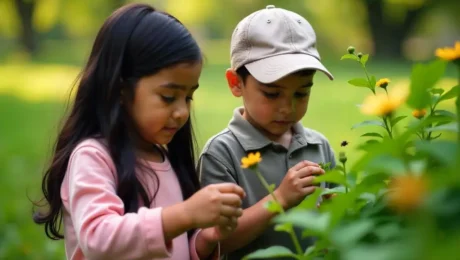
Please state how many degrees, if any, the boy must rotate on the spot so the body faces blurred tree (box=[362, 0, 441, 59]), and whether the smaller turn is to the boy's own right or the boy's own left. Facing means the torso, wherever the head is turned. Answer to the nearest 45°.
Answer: approximately 135° to the boy's own left

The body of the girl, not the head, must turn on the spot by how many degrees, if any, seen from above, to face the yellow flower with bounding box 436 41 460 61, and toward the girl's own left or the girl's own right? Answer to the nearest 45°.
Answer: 0° — they already face it

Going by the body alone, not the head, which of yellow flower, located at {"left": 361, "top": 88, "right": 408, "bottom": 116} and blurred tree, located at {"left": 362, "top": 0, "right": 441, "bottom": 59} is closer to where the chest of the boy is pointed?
the yellow flower

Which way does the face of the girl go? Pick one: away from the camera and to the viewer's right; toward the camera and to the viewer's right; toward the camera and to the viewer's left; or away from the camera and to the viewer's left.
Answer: toward the camera and to the viewer's right

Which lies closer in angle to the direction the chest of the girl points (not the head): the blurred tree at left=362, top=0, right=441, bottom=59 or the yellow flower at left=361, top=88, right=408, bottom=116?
the yellow flower

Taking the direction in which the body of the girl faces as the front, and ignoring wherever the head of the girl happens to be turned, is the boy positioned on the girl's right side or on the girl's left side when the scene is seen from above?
on the girl's left side

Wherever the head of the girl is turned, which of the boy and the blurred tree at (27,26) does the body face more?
the boy

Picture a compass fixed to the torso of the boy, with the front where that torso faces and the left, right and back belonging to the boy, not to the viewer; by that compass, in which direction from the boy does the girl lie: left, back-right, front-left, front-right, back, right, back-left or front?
right
